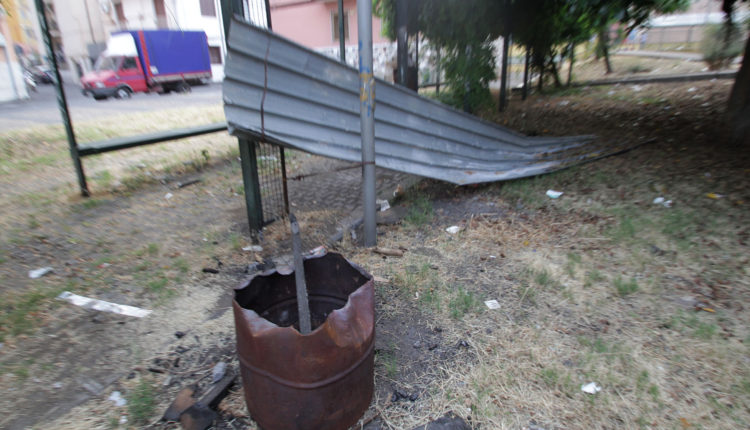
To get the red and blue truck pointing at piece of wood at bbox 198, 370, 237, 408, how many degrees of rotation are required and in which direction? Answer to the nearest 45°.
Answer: approximately 45° to its left

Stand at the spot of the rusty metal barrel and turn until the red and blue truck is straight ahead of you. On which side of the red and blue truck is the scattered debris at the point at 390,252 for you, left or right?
right

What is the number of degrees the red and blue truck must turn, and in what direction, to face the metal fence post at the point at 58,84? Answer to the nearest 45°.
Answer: approximately 45° to its left

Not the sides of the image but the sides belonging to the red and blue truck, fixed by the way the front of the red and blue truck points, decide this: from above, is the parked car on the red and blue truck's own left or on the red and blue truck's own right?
on the red and blue truck's own right

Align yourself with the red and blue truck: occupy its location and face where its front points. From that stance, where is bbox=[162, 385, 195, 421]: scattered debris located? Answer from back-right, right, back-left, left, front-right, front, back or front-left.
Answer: front-left

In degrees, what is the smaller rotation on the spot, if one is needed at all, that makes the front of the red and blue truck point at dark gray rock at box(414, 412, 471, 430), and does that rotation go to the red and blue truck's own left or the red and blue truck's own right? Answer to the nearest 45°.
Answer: approximately 45° to the red and blue truck's own left

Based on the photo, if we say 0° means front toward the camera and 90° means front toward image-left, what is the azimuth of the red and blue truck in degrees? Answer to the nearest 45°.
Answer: approximately 45°

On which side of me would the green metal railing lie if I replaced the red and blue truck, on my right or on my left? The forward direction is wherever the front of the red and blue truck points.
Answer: on my left
